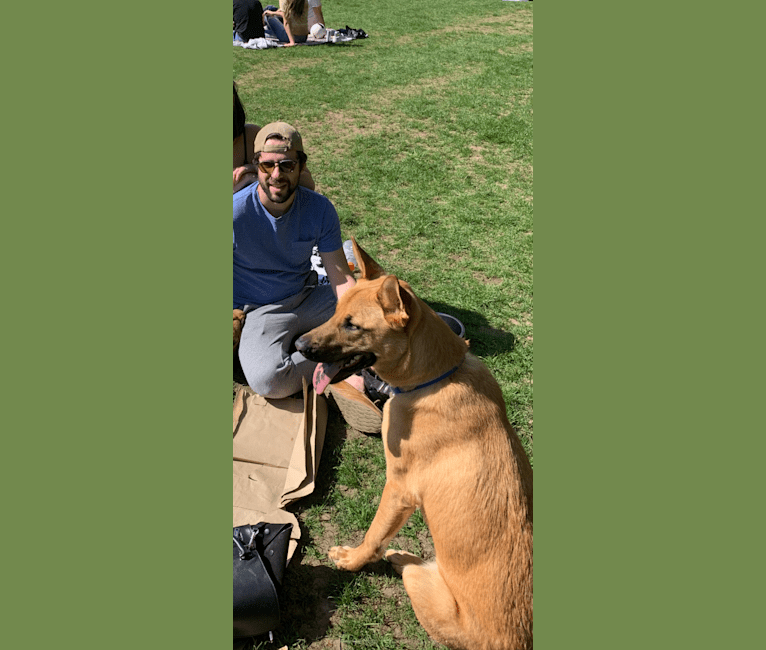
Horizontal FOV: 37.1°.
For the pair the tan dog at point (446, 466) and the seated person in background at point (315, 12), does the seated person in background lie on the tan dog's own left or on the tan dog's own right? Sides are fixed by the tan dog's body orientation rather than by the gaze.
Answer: on the tan dog's own right

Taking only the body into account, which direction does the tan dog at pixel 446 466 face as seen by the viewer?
to the viewer's left

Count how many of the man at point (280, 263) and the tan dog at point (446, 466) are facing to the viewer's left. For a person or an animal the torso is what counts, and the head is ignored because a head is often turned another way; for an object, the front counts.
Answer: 1

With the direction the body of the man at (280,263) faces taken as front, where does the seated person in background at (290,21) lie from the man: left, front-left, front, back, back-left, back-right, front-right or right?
back

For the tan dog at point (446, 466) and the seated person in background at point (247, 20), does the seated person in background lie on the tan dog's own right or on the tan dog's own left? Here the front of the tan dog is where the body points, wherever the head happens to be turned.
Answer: on the tan dog's own right

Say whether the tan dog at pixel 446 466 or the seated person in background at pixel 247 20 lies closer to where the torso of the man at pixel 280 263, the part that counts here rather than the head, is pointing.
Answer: the tan dog

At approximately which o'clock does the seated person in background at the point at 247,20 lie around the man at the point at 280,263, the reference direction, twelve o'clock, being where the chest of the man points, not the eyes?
The seated person in background is roughly at 6 o'clock from the man.

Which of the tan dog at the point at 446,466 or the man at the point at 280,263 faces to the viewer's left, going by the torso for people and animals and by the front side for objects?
the tan dog

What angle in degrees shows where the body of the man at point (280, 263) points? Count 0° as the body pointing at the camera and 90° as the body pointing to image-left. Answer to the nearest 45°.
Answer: approximately 0°

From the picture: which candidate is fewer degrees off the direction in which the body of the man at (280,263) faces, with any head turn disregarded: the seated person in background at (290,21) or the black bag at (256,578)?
the black bag

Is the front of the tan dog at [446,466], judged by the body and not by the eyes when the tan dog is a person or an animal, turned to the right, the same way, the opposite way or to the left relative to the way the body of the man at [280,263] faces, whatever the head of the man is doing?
to the right
